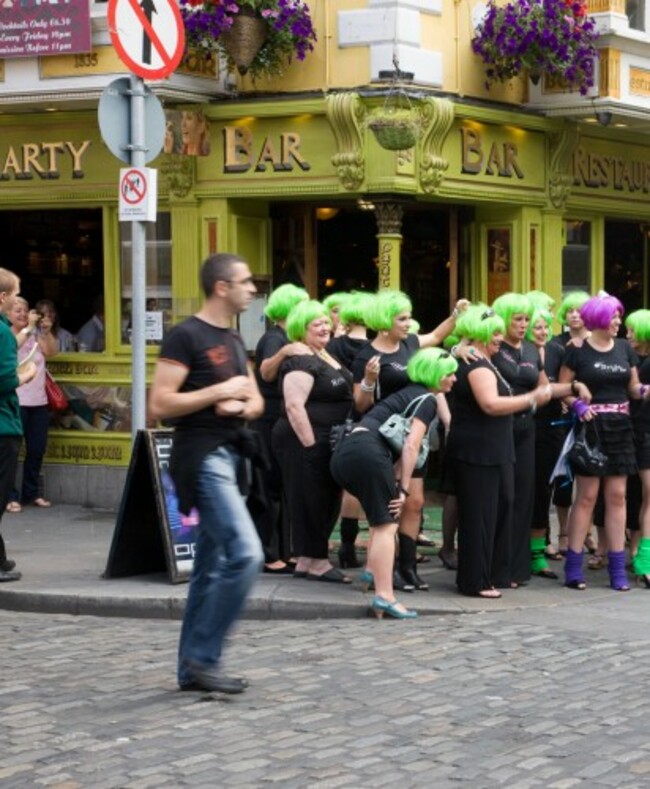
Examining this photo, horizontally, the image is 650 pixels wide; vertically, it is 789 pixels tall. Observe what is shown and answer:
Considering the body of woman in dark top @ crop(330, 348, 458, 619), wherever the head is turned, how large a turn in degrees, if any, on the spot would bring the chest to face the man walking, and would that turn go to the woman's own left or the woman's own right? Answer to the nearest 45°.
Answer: approximately 90° to the woman's own right

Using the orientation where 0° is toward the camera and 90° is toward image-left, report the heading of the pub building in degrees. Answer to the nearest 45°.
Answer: approximately 0°

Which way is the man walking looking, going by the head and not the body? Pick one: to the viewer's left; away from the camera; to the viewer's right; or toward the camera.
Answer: to the viewer's right
